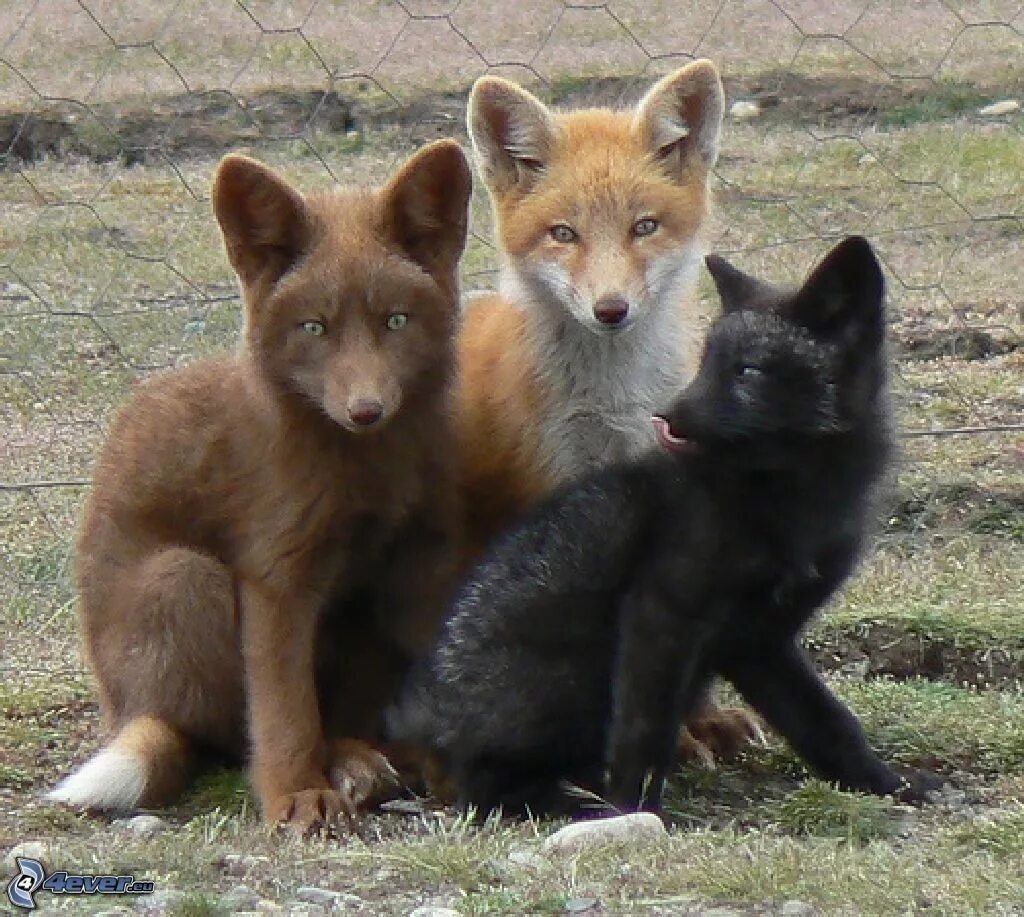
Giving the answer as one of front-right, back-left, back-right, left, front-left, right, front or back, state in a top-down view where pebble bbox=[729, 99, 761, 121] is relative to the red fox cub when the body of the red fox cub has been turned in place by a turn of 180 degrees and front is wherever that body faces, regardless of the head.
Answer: front-right

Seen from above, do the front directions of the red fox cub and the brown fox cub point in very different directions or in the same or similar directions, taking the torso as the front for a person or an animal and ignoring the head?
same or similar directions

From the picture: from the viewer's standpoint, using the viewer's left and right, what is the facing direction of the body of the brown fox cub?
facing the viewer and to the right of the viewer

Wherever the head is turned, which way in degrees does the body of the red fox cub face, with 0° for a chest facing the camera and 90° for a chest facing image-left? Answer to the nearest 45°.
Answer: approximately 315°

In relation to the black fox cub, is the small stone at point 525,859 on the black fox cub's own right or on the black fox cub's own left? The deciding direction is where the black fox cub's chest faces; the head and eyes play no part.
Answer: on the black fox cub's own right

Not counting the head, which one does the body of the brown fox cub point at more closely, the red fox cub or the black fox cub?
the black fox cub

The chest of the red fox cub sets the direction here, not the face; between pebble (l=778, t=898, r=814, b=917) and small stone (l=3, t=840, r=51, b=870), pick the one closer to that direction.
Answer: the pebble

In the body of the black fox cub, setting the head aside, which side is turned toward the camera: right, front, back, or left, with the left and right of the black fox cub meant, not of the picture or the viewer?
right

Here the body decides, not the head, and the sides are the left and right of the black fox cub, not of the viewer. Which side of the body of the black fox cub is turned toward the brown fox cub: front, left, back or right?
back

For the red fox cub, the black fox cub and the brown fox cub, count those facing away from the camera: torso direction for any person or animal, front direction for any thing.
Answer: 0

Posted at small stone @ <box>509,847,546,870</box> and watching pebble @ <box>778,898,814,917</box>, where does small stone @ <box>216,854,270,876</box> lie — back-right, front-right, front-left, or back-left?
back-right

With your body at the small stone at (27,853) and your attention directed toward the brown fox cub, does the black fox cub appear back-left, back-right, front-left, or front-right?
front-right

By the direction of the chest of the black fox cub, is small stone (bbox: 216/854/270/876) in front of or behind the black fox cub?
behind

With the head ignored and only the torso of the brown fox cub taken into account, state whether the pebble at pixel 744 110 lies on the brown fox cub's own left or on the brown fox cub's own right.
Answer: on the brown fox cub's own left

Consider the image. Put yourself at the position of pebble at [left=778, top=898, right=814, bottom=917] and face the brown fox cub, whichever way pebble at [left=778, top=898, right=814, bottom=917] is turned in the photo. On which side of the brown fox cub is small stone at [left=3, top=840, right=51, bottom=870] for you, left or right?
left

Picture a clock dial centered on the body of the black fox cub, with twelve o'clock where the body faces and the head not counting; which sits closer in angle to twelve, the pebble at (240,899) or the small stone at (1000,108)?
the small stone
